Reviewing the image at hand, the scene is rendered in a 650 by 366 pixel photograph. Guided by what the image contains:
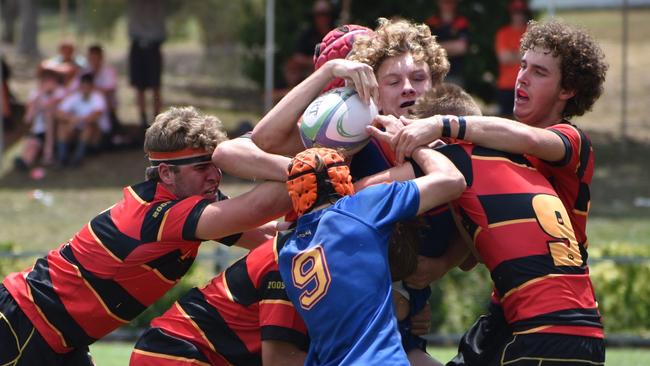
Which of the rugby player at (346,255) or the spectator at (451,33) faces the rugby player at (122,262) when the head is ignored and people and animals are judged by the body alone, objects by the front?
the spectator

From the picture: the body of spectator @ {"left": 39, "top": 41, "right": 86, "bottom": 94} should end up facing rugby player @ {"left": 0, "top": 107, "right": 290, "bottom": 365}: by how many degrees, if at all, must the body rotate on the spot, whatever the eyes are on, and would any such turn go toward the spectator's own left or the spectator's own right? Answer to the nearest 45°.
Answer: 0° — they already face them

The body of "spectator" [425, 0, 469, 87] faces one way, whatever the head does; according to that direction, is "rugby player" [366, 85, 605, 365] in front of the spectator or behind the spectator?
in front

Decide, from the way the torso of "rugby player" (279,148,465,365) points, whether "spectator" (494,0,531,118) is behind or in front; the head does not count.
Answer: in front

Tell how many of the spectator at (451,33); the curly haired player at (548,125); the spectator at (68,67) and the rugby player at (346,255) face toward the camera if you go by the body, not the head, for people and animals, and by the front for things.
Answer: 2

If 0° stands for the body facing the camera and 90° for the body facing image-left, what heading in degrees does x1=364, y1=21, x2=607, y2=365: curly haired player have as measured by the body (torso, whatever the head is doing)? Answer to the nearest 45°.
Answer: approximately 90°

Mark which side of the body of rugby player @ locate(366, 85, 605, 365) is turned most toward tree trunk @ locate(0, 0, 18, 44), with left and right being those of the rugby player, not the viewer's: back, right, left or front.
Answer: front

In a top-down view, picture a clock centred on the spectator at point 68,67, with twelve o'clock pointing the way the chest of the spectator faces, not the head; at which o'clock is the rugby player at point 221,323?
The rugby player is roughly at 12 o'clock from the spectator.

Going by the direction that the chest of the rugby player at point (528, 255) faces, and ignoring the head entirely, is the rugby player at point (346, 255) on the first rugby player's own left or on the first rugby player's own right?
on the first rugby player's own left

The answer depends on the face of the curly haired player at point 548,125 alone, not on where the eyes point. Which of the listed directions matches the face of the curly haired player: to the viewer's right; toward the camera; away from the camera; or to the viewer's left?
to the viewer's left

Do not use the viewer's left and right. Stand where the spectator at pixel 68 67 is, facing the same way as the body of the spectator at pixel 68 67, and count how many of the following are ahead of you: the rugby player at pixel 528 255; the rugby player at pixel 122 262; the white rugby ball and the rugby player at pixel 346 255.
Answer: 4
